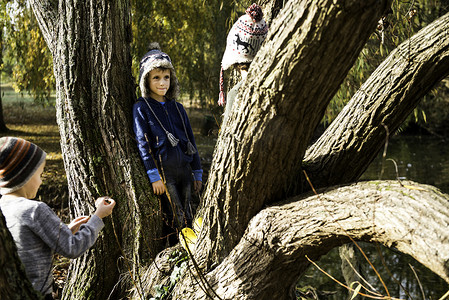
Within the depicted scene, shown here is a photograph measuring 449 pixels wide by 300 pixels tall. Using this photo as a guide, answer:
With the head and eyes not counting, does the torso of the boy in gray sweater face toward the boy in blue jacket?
yes

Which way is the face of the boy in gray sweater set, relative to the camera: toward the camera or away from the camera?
away from the camera

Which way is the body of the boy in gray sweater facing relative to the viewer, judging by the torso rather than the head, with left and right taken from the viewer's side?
facing away from the viewer and to the right of the viewer

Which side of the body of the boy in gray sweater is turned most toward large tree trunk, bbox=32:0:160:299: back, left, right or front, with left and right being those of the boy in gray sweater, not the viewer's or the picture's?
front
